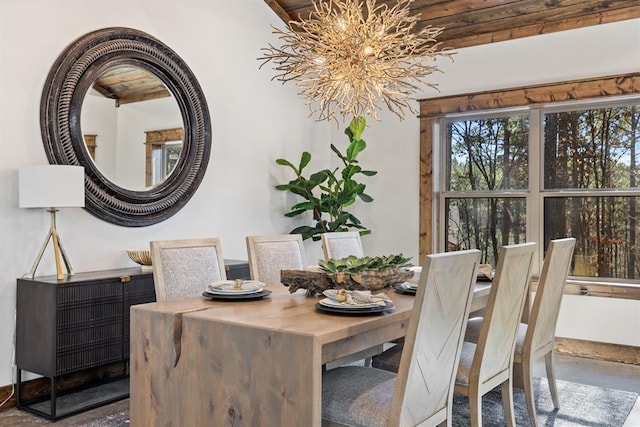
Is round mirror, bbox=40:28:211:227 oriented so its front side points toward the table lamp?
no

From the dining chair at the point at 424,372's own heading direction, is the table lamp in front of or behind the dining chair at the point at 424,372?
in front

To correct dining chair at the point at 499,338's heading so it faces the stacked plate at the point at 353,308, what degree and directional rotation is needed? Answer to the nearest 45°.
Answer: approximately 90° to its left

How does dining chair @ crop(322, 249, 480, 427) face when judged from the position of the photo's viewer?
facing away from the viewer and to the left of the viewer

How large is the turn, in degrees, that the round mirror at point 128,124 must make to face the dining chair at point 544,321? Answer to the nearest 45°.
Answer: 0° — it already faces it

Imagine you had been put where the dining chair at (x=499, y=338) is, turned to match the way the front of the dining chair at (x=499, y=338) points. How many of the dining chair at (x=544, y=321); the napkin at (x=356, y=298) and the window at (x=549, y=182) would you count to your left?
1

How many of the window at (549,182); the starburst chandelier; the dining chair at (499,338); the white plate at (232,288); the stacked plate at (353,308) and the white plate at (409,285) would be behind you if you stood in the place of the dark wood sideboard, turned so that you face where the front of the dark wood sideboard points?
0

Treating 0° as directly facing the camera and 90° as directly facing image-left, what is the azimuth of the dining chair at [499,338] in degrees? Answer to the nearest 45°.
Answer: approximately 135°

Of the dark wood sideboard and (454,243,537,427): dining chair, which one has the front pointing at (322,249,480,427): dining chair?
the dark wood sideboard

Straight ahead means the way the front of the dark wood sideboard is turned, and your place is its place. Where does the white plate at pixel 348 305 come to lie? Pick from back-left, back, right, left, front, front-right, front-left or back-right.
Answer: front

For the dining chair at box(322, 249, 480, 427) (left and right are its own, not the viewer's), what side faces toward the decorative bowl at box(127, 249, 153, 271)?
front

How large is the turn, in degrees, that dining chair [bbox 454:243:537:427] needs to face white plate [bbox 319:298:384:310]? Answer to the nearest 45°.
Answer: approximately 90° to its left

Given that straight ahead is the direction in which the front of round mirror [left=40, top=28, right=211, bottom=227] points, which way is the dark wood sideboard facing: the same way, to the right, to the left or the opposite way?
the same way

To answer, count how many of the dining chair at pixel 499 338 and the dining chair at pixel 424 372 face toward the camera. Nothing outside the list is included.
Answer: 0

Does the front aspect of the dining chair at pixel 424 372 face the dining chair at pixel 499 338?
no

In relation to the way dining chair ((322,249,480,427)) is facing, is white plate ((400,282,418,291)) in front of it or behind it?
in front

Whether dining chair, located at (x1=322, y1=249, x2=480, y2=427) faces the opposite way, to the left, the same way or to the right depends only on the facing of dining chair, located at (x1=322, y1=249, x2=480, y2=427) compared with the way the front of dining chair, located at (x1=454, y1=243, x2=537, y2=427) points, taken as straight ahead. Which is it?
the same way

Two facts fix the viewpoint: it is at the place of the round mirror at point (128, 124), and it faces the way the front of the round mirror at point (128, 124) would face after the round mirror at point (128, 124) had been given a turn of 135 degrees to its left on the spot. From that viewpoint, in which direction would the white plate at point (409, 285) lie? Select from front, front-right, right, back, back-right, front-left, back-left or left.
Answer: back-right
